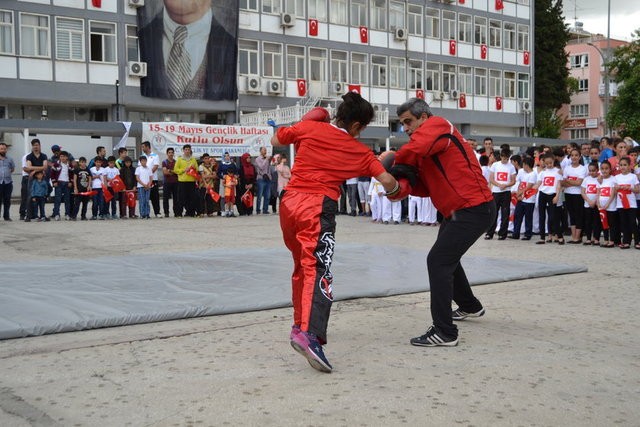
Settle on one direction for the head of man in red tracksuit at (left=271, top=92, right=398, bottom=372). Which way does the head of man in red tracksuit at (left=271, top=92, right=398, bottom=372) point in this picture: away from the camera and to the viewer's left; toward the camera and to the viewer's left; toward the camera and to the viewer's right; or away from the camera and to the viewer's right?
away from the camera and to the viewer's right

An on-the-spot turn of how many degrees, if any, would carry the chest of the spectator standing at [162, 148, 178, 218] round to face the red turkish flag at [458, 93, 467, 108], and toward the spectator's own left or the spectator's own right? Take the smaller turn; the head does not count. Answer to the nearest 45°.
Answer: approximately 135° to the spectator's own left

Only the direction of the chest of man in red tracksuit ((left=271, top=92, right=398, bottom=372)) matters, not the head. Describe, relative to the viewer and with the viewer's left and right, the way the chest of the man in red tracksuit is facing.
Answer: facing away from the viewer and to the right of the viewer

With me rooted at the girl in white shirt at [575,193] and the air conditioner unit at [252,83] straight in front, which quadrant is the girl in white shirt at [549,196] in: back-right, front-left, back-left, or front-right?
front-left

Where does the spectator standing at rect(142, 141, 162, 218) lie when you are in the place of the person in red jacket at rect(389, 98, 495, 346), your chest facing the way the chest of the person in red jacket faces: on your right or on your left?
on your right

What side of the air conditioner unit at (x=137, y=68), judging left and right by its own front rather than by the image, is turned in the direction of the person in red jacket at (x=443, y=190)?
front

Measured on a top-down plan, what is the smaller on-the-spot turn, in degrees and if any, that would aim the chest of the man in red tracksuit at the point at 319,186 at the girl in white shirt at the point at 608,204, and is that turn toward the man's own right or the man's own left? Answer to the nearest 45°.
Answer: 0° — they already face them

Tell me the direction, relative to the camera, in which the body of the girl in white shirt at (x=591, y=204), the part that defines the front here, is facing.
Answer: toward the camera

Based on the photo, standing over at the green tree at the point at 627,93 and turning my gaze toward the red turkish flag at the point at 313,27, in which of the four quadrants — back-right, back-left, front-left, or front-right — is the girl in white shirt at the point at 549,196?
front-left

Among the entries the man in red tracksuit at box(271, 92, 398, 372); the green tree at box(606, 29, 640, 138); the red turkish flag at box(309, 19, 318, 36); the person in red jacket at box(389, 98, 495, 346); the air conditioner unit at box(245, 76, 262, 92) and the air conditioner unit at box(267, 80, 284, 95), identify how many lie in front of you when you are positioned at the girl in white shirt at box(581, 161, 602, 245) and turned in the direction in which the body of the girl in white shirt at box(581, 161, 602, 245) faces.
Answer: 2

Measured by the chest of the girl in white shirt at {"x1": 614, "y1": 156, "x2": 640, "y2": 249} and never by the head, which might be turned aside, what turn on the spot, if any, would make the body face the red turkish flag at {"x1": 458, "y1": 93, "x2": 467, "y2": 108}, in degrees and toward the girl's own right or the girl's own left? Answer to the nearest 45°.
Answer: approximately 135° to the girl's own right

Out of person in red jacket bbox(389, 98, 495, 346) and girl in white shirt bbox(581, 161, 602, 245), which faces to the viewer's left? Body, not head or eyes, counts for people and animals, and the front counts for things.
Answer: the person in red jacket

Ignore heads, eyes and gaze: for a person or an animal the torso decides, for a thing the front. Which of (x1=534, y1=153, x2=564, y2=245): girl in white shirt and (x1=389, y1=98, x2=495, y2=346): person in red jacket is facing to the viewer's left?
the person in red jacket
